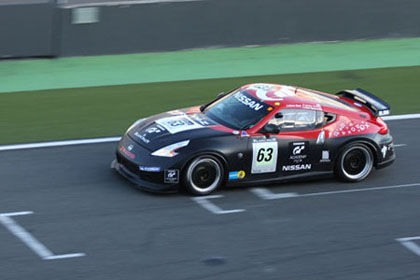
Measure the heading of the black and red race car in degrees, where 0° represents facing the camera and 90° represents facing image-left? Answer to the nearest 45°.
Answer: approximately 45°
